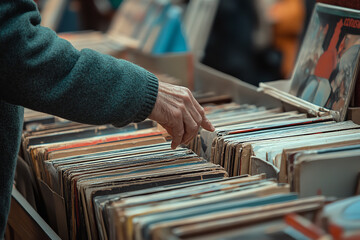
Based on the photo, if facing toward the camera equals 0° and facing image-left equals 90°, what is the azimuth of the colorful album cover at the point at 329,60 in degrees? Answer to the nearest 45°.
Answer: approximately 45°
